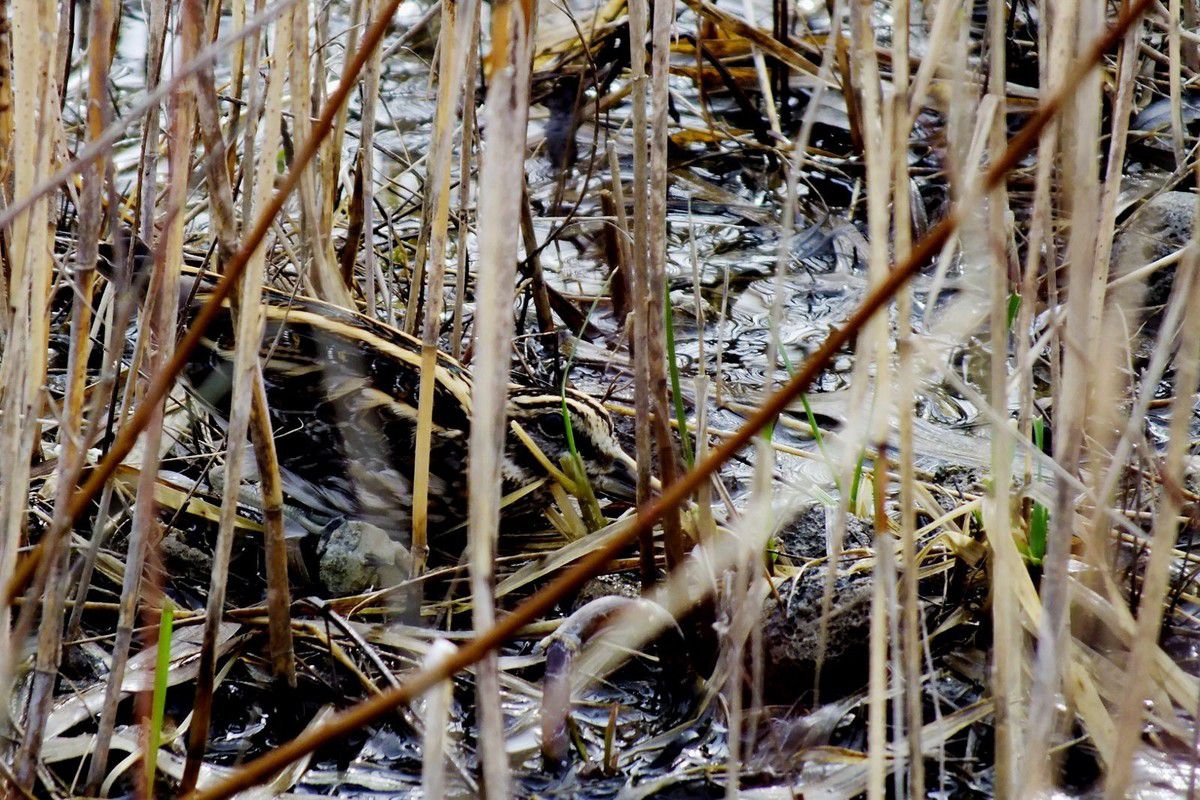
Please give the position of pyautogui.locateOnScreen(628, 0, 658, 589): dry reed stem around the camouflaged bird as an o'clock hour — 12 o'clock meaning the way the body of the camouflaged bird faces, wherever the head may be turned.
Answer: The dry reed stem is roughly at 12 o'clock from the camouflaged bird.

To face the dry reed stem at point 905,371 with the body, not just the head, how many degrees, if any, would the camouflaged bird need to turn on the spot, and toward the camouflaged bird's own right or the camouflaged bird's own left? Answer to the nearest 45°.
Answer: approximately 45° to the camouflaged bird's own right

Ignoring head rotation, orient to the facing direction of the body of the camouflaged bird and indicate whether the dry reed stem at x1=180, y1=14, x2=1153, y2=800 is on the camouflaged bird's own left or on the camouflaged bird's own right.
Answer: on the camouflaged bird's own right

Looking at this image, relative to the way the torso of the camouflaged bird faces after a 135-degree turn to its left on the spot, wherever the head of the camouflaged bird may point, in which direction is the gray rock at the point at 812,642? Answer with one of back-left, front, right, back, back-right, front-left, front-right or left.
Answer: back

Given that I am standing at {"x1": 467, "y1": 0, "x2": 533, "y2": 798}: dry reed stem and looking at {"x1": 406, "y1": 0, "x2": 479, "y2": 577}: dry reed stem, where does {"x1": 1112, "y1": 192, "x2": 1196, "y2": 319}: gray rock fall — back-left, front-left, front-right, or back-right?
front-right

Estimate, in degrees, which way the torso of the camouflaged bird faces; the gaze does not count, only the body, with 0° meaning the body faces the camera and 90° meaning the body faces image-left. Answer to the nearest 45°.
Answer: approximately 270°

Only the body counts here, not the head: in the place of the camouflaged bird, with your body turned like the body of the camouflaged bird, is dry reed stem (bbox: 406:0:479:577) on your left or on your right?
on your right
